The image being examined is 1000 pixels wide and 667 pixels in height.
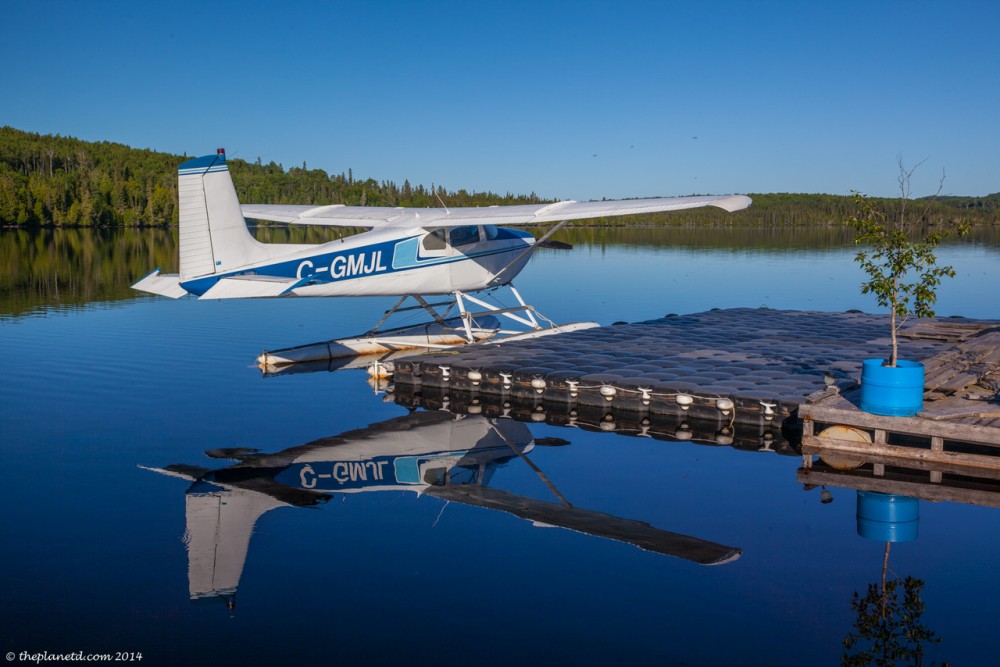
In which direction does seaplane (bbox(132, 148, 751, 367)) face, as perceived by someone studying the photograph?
facing away from the viewer and to the right of the viewer

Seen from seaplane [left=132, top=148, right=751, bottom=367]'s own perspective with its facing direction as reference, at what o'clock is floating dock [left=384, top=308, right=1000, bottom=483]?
The floating dock is roughly at 3 o'clock from the seaplane.

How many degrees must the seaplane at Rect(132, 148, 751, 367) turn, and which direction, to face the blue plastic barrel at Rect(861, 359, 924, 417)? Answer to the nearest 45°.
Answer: approximately 90° to its right
